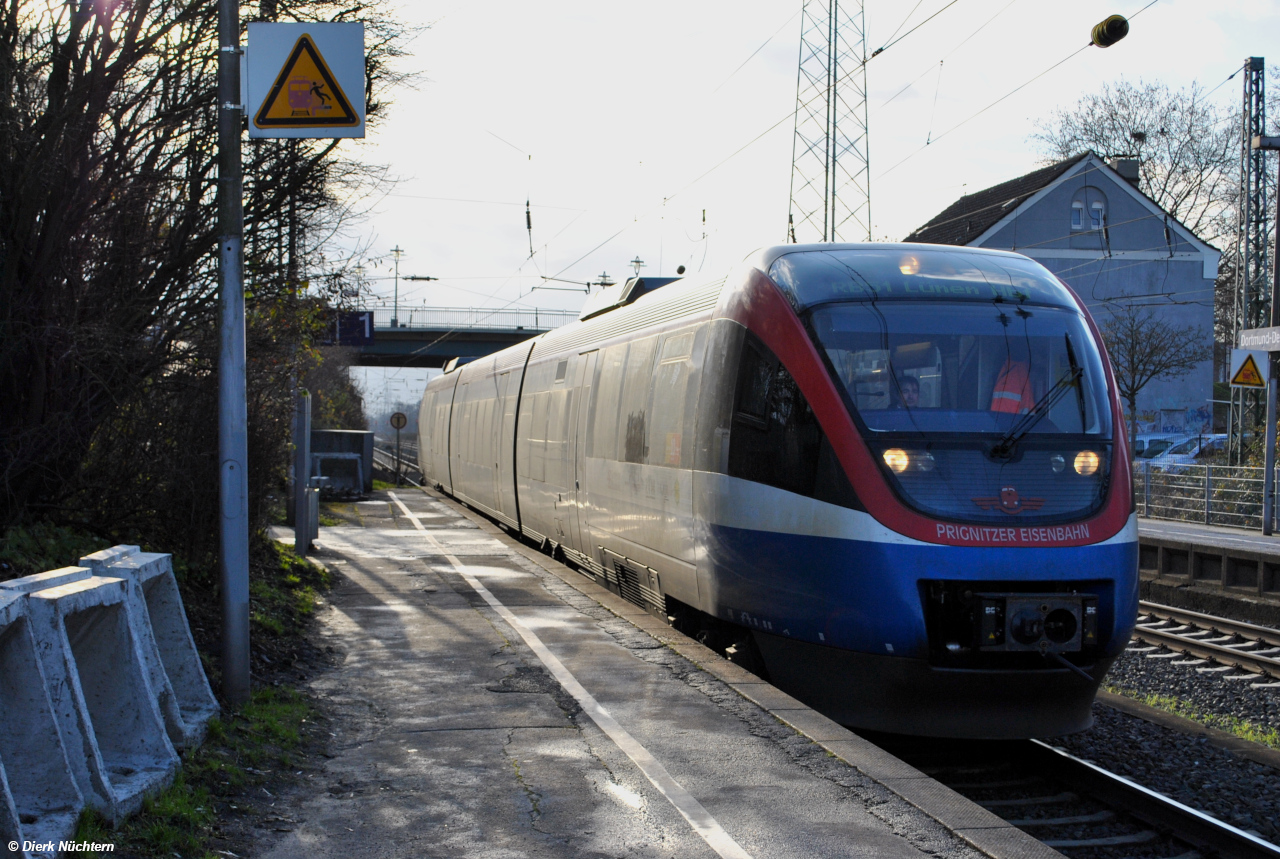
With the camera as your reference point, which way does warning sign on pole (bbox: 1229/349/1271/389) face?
facing the viewer

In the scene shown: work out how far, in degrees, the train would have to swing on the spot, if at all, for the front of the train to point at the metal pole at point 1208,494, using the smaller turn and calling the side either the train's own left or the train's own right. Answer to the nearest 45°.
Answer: approximately 90° to the train's own left

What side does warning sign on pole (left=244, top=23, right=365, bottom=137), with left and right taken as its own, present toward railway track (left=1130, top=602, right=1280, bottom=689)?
left

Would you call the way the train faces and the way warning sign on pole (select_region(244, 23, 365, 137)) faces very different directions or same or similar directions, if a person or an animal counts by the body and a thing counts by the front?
same or similar directions

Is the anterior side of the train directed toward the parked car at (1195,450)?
no

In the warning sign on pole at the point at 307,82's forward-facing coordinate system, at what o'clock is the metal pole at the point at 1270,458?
The metal pole is roughly at 8 o'clock from the warning sign on pole.

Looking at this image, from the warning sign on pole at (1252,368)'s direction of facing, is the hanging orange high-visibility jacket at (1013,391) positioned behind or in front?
in front

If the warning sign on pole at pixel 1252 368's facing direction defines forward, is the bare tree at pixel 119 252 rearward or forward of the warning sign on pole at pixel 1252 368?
forward

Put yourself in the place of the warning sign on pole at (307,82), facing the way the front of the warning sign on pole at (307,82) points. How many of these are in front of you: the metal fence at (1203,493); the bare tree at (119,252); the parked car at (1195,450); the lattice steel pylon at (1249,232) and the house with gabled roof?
0

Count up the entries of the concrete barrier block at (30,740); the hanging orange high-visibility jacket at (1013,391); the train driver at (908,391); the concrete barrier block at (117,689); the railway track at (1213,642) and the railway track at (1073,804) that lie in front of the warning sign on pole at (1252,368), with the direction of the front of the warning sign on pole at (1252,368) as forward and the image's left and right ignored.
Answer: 6

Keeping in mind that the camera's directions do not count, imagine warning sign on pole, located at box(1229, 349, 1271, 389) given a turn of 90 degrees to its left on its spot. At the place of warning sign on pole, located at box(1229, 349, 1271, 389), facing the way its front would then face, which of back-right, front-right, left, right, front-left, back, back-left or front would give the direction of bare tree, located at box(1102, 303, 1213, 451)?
left

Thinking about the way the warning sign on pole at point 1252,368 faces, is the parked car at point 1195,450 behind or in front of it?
behind

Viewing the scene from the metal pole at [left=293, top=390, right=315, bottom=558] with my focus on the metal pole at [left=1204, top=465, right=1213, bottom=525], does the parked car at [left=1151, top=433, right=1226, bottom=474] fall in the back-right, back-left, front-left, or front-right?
front-left

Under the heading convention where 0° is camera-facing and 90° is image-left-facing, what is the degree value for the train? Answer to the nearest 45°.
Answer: approximately 315°

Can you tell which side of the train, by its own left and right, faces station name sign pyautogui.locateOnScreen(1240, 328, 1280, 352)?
left

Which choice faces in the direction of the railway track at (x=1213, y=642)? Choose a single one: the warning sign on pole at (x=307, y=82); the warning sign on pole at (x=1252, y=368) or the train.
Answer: the warning sign on pole at (x=1252, y=368)

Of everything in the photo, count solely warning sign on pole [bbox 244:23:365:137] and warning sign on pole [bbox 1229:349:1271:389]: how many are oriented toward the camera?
2
